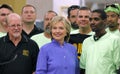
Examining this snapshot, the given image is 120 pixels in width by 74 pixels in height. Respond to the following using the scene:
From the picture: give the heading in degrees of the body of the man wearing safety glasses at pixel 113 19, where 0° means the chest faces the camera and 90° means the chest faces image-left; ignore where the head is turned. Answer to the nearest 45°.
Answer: approximately 45°
